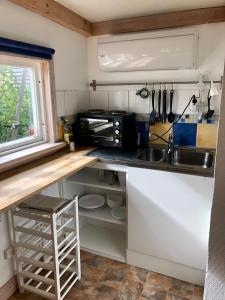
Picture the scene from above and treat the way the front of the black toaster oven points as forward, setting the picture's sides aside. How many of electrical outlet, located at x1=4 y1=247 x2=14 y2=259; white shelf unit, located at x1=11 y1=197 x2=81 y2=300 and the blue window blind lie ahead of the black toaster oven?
3

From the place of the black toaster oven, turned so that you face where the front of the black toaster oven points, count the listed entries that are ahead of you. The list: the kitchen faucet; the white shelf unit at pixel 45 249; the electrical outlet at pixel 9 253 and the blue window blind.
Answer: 3

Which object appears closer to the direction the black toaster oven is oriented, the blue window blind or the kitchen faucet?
the blue window blind

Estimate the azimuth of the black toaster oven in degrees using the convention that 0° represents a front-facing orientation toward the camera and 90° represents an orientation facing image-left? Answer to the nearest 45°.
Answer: approximately 45°

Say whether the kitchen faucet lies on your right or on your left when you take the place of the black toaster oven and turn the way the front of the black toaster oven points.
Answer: on your left

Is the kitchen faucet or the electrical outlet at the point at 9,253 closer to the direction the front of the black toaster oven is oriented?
the electrical outlet

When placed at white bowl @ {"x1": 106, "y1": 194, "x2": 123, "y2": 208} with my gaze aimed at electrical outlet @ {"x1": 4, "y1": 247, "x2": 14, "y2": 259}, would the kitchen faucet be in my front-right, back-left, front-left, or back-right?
back-left

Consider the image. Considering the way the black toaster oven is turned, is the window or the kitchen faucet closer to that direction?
the window

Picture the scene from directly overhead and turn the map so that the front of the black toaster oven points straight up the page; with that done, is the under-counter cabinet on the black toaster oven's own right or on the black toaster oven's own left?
on the black toaster oven's own left
